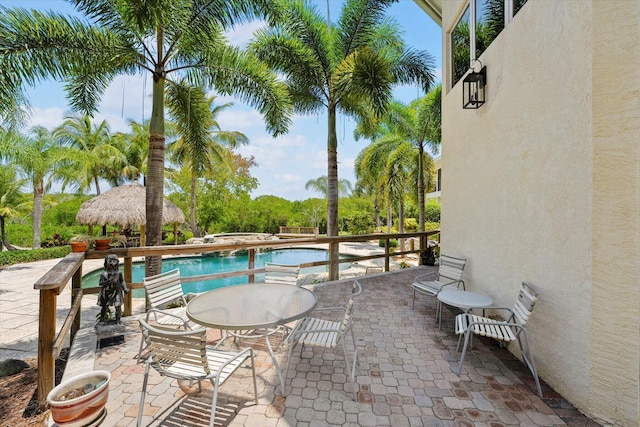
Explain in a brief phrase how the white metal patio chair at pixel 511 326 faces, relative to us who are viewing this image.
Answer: facing to the left of the viewer

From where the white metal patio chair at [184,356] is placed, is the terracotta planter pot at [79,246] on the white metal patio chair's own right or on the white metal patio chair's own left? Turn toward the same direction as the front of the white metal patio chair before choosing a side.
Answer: on the white metal patio chair's own left

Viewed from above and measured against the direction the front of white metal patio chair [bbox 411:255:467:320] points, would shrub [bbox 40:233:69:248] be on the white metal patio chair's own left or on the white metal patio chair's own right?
on the white metal patio chair's own right

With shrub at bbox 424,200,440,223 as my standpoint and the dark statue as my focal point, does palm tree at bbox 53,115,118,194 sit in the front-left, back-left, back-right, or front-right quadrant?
front-right

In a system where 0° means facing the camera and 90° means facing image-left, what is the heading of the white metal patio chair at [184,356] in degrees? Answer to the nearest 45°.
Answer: approximately 225°

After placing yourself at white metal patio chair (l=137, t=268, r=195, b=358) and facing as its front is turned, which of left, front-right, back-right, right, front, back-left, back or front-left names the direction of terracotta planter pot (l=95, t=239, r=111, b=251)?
back

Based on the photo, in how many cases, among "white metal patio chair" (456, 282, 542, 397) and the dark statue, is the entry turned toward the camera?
1

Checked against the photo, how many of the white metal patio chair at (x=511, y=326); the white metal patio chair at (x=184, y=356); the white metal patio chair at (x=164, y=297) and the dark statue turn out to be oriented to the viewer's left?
1

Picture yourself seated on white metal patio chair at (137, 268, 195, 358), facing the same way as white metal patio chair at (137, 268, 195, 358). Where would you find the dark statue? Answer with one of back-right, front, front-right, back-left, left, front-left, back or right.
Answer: back

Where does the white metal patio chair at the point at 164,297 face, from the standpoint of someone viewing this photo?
facing the viewer and to the right of the viewer

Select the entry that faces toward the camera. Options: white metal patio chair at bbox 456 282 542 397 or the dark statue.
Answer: the dark statue

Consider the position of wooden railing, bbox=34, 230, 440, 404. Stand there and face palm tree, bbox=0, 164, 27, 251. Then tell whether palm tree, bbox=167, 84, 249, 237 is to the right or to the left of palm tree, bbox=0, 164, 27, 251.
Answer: right

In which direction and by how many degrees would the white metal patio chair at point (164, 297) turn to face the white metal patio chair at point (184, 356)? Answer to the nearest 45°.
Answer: approximately 45° to its right

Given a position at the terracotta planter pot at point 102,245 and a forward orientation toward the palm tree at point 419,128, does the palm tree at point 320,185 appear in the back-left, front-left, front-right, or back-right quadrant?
front-left

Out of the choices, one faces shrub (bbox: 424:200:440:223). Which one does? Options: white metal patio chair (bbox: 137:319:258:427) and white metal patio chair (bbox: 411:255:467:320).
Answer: white metal patio chair (bbox: 137:319:258:427)

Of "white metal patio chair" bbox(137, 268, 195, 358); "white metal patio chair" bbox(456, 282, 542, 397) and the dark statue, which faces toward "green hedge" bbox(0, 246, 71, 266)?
"white metal patio chair" bbox(456, 282, 542, 397)

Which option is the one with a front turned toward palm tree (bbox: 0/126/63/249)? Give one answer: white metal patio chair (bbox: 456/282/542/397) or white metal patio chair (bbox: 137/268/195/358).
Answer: white metal patio chair (bbox: 456/282/542/397)

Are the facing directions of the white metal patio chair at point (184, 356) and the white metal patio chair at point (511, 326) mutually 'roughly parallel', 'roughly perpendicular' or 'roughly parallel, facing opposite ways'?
roughly perpendicular

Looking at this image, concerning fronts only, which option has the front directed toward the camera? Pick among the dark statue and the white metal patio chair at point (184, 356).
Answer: the dark statue

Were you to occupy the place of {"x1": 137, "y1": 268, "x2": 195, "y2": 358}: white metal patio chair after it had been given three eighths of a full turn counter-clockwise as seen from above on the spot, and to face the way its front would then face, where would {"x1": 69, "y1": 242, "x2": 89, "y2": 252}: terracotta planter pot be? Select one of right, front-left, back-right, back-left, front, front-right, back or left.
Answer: front-left
